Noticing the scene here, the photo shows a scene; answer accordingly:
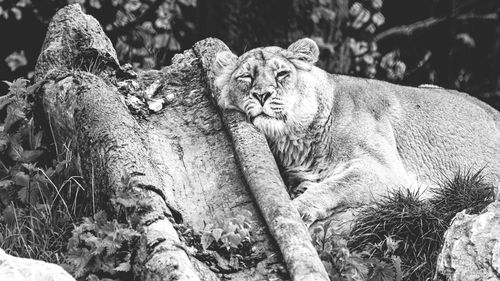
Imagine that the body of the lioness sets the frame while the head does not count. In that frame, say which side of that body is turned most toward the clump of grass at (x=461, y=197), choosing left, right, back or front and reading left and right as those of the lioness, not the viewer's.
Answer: left

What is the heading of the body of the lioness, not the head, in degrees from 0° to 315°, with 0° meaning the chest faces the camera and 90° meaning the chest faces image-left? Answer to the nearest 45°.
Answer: approximately 45°

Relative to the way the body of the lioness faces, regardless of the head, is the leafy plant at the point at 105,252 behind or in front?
in front

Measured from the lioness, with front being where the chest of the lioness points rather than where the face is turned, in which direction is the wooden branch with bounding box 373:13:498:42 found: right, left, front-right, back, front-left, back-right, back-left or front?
back-right

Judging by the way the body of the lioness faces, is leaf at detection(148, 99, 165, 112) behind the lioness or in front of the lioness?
in front

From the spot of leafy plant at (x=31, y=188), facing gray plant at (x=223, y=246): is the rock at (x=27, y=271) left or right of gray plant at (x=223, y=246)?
right

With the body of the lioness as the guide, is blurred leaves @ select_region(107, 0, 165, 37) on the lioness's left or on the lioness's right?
on the lioness's right

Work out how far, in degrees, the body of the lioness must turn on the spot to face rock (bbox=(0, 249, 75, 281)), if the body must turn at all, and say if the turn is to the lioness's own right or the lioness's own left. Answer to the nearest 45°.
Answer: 0° — it already faces it

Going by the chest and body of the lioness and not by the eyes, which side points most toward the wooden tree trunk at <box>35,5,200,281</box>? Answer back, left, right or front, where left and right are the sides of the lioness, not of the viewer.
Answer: front
